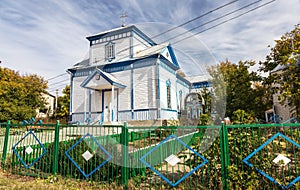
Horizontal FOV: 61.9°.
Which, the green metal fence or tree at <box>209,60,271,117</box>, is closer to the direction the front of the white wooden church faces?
the green metal fence

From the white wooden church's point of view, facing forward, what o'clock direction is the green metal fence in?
The green metal fence is roughly at 10 o'clock from the white wooden church.

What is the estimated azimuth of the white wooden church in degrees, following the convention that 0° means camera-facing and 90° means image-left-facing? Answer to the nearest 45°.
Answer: approximately 45°

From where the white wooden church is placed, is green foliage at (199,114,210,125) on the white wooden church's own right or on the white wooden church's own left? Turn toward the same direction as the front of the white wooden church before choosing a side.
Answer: on the white wooden church's own left

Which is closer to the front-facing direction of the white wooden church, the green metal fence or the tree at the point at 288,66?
the green metal fence

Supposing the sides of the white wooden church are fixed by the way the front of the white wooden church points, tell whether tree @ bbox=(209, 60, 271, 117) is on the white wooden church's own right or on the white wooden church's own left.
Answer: on the white wooden church's own left

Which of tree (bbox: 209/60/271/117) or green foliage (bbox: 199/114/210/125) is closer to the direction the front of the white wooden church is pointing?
the green foliage
